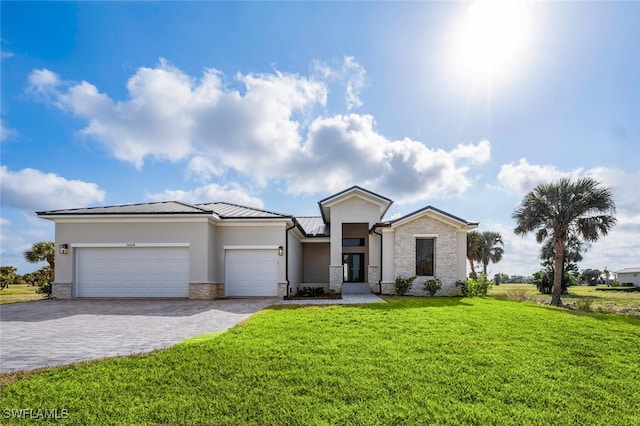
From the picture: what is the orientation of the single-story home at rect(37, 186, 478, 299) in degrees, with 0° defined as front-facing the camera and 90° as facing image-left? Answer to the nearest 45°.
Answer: approximately 0°

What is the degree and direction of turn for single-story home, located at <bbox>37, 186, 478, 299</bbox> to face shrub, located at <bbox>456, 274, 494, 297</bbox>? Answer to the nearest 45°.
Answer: approximately 90° to its left

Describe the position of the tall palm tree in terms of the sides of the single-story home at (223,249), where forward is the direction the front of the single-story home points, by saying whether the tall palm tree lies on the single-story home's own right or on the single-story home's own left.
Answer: on the single-story home's own left
